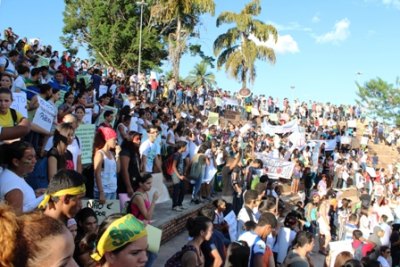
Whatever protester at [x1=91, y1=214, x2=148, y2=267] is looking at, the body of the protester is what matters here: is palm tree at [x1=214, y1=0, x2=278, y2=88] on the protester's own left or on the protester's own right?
on the protester's own left

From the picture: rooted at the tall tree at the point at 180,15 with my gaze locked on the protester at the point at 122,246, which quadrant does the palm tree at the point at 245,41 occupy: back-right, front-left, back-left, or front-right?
back-left

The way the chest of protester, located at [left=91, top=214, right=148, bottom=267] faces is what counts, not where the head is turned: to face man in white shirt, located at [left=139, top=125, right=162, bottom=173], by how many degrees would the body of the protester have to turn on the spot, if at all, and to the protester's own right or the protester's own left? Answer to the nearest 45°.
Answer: approximately 135° to the protester's own left

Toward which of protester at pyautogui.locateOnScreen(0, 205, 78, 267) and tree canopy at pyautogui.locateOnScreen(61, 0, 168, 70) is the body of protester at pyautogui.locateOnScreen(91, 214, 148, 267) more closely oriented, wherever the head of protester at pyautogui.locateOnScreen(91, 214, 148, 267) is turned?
the protester

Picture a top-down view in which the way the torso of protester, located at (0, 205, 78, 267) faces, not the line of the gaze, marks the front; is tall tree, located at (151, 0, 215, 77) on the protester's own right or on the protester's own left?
on the protester's own left

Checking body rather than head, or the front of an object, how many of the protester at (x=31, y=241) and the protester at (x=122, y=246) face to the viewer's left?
0

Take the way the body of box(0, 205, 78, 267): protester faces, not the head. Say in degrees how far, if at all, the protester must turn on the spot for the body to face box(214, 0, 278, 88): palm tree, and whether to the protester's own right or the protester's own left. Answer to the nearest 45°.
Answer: approximately 45° to the protester's own left

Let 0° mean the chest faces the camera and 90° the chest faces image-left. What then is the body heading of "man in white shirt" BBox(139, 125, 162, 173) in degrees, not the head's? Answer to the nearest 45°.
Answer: approximately 315°

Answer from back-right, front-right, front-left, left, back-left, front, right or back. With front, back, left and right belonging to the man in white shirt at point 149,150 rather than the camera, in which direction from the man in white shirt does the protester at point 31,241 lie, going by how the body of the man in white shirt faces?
front-right
